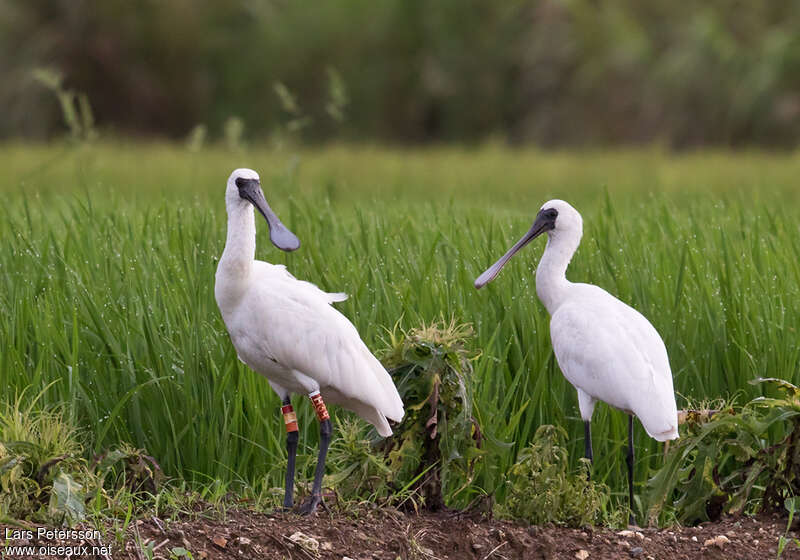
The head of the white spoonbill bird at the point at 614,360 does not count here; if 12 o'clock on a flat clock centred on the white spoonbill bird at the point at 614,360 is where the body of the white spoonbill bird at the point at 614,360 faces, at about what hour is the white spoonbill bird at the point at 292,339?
the white spoonbill bird at the point at 292,339 is roughly at 11 o'clock from the white spoonbill bird at the point at 614,360.

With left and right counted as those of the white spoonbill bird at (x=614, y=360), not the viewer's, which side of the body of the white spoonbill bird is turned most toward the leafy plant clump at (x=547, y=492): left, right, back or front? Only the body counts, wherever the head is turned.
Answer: left

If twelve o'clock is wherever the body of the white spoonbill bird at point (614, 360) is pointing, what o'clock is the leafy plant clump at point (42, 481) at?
The leafy plant clump is roughly at 11 o'clock from the white spoonbill bird.

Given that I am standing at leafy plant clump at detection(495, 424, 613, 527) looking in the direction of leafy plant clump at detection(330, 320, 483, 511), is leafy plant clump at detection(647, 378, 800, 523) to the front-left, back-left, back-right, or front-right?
back-right

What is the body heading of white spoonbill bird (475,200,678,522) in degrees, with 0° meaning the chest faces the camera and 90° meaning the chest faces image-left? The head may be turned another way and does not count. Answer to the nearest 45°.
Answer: approximately 90°

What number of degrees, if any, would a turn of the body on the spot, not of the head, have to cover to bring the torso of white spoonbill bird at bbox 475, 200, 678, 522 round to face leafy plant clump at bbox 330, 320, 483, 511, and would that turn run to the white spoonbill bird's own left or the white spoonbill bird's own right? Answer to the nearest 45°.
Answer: approximately 45° to the white spoonbill bird's own left
